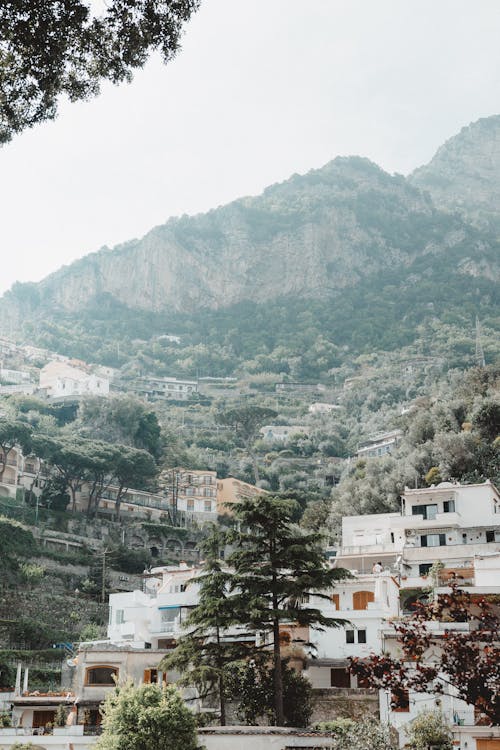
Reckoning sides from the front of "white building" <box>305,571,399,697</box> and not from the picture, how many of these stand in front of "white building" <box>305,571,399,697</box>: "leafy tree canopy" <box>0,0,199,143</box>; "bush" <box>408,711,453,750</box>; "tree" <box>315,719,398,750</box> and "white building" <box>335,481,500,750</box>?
3

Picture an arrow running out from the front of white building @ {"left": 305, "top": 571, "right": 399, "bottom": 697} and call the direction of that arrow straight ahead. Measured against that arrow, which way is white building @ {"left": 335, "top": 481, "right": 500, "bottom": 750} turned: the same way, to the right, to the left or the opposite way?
the same way

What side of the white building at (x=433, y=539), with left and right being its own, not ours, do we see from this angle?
front

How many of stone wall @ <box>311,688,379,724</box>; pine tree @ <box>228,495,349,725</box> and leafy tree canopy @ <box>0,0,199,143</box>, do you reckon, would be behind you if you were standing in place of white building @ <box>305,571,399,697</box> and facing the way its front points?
0

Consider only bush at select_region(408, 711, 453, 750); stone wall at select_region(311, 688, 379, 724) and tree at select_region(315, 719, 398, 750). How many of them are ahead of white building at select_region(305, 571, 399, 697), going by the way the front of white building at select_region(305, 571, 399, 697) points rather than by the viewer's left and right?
3

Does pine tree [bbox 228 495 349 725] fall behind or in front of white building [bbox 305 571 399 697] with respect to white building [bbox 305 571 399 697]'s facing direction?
in front

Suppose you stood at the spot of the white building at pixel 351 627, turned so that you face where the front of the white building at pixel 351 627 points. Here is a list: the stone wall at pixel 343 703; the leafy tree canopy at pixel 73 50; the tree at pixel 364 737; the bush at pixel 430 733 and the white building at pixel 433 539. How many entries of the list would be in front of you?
4

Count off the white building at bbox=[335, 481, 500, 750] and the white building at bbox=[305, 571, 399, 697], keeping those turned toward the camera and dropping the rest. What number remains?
2

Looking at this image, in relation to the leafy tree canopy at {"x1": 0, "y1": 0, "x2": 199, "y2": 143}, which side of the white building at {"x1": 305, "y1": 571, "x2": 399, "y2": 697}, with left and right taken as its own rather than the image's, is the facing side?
front

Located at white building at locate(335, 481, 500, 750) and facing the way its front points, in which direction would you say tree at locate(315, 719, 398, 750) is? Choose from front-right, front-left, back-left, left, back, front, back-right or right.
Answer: front

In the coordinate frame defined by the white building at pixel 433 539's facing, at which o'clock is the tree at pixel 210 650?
The tree is roughly at 1 o'clock from the white building.

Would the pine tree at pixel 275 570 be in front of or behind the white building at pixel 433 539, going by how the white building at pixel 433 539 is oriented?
in front

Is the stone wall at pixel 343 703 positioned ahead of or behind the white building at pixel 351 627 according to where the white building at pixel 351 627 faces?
ahead

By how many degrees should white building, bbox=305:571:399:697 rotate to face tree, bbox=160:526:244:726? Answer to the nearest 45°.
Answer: approximately 45° to its right

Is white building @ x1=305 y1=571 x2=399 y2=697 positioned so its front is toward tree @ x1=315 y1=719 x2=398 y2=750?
yes

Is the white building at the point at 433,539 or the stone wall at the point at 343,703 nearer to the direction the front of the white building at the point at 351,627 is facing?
the stone wall

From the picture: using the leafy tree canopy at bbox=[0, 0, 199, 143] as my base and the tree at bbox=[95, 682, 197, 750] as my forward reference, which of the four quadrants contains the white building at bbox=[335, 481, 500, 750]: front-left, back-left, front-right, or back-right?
front-right
